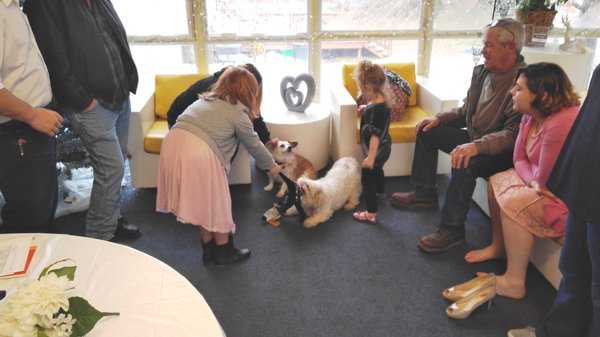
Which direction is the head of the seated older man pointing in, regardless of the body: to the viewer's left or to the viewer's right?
to the viewer's left

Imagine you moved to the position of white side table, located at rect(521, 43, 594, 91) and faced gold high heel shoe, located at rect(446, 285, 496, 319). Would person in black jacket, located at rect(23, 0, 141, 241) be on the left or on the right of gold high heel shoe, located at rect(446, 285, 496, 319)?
right

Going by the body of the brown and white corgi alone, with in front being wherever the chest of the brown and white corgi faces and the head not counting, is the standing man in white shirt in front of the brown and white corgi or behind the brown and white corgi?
in front

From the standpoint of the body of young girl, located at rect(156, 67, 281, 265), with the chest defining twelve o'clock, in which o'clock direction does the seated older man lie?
The seated older man is roughly at 12 o'clock from the young girl.

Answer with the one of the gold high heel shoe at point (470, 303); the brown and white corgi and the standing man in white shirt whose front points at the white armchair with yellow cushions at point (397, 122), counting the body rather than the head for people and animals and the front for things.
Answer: the standing man in white shirt

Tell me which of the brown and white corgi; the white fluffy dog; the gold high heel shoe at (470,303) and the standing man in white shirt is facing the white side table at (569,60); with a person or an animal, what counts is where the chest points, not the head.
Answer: the standing man in white shirt

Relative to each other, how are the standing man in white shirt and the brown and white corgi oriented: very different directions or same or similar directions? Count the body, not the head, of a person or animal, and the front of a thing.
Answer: very different directions

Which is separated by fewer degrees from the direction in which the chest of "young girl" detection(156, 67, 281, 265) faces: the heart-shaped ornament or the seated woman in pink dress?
the seated woman in pink dress

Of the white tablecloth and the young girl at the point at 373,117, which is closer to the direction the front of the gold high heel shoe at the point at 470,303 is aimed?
the white tablecloth

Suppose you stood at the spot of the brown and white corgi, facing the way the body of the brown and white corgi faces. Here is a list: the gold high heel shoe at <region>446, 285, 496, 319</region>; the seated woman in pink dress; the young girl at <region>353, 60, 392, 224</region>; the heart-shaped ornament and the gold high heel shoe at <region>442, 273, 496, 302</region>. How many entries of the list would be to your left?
4

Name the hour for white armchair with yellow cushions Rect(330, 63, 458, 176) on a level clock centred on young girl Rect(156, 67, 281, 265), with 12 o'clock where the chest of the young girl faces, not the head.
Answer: The white armchair with yellow cushions is roughly at 11 o'clock from the young girl.

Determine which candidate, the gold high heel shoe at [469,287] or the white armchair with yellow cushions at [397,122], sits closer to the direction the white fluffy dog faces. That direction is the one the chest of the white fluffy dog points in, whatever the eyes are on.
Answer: the gold high heel shoe

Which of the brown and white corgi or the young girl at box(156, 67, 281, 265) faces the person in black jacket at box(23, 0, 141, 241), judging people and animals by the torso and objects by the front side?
the brown and white corgi

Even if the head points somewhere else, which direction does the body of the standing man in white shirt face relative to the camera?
to the viewer's right

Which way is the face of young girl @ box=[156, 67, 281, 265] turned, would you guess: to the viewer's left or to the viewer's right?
to the viewer's right

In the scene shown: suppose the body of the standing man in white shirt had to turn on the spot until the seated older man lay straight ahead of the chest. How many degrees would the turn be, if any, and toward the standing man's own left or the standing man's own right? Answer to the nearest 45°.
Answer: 0° — they already face them

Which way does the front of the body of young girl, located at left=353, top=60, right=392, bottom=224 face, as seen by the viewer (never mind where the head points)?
to the viewer's left

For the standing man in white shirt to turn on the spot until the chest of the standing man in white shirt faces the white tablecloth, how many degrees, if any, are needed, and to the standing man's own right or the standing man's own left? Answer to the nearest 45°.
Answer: approximately 90° to the standing man's own right
